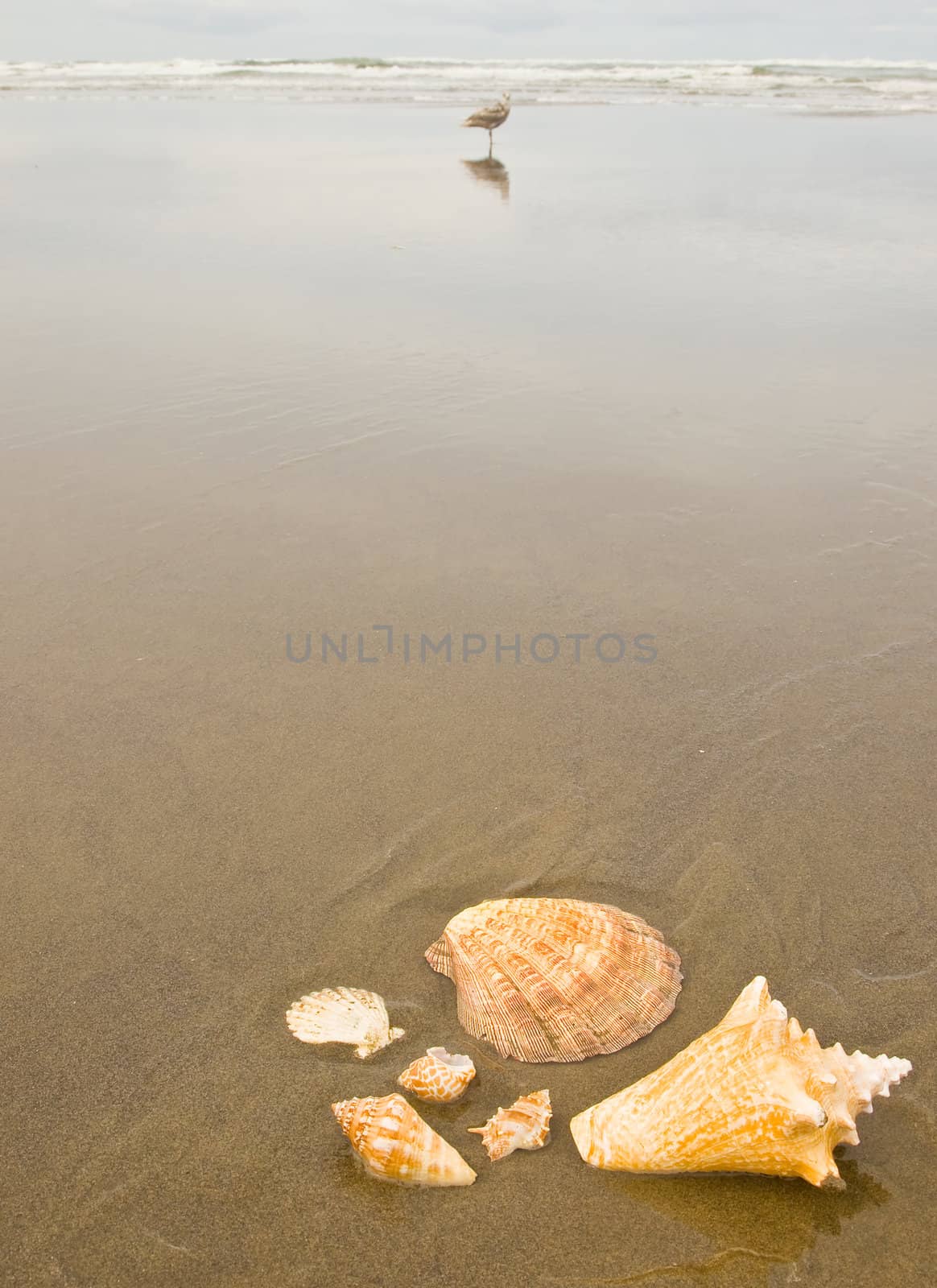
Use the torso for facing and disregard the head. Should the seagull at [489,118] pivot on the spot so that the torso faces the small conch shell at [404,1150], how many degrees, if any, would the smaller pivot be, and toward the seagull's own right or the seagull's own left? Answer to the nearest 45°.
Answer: approximately 90° to the seagull's own right

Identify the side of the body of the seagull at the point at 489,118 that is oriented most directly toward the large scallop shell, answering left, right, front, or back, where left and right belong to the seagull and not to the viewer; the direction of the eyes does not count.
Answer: right

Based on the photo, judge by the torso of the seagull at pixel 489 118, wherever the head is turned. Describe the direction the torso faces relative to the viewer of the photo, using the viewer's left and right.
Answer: facing to the right of the viewer

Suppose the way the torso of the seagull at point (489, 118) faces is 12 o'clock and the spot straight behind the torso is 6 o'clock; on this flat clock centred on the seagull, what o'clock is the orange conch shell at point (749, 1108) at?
The orange conch shell is roughly at 3 o'clock from the seagull.

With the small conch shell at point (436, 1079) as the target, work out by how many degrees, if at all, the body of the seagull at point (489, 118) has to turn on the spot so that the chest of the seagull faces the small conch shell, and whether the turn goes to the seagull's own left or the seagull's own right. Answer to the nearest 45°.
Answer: approximately 90° to the seagull's own right

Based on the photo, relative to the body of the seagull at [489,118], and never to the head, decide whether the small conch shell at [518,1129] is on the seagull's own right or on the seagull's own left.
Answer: on the seagull's own right

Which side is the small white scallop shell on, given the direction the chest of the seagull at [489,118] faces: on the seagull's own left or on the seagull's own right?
on the seagull's own right
